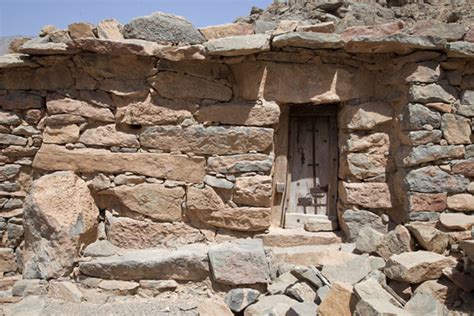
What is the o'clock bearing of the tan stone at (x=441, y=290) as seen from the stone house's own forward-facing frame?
The tan stone is roughly at 10 o'clock from the stone house.

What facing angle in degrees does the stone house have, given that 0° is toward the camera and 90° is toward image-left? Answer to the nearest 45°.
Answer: approximately 0°

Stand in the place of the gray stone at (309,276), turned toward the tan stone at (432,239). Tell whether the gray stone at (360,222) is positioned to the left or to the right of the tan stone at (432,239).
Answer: left
